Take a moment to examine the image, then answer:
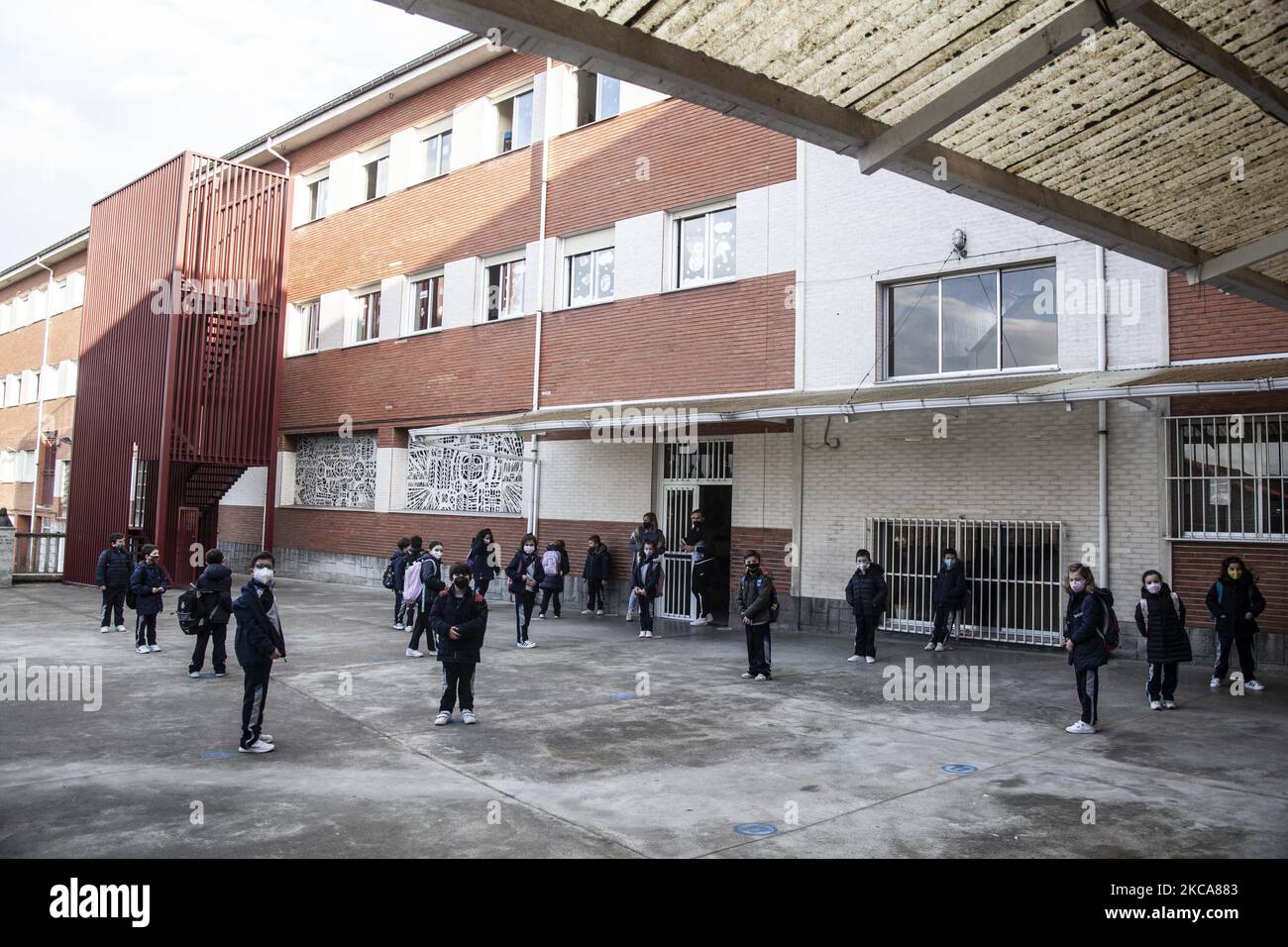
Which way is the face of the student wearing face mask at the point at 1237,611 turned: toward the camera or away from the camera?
toward the camera

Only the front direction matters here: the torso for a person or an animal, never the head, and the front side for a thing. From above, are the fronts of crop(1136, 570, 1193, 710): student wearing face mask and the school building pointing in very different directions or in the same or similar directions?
same or similar directions

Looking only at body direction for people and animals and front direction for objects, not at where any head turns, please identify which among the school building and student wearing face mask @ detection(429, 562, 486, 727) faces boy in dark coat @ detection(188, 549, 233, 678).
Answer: the school building

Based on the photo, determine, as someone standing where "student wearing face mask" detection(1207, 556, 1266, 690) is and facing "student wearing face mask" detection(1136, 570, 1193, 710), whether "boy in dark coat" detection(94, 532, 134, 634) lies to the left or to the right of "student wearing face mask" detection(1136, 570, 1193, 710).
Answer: right

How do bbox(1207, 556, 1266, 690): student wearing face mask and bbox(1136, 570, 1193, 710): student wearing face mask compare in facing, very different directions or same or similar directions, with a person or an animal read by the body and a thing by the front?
same or similar directions

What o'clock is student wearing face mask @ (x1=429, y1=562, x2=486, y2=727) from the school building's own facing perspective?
The student wearing face mask is roughly at 11 o'clock from the school building.

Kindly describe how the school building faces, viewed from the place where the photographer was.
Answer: facing the viewer and to the left of the viewer

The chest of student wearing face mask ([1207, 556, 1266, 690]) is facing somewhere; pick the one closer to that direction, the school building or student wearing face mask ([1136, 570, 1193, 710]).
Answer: the student wearing face mask

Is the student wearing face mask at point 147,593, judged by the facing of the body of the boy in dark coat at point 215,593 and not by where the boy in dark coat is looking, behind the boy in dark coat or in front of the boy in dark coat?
in front

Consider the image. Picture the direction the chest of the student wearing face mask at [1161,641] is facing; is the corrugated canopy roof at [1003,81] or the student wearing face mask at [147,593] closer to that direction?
the corrugated canopy roof

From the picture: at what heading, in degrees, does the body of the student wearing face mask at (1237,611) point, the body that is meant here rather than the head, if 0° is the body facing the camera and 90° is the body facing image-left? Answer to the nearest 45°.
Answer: approximately 0°

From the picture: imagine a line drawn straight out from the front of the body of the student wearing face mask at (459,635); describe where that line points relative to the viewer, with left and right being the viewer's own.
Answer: facing the viewer

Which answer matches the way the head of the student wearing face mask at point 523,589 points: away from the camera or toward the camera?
toward the camera
